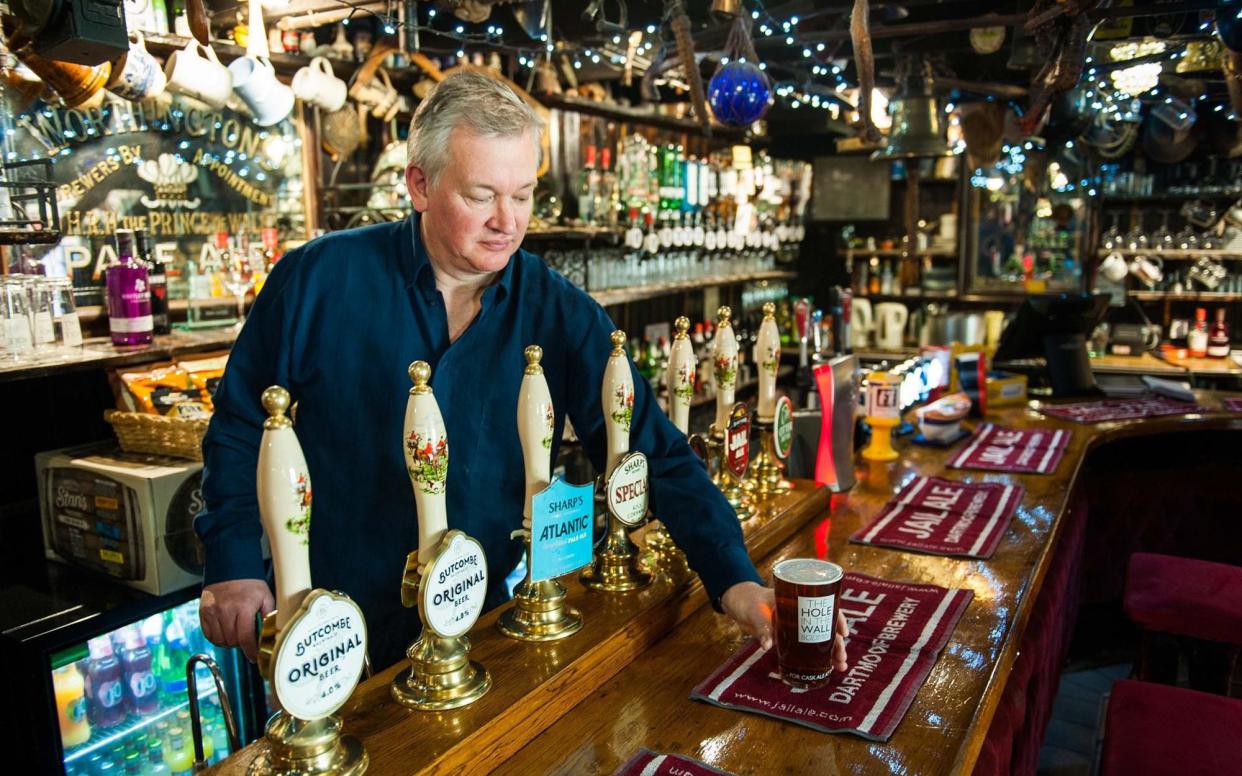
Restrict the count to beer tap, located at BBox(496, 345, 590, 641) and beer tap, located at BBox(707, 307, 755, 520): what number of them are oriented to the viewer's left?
0

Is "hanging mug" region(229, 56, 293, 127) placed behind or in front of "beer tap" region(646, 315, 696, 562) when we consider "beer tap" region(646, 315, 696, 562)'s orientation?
behind

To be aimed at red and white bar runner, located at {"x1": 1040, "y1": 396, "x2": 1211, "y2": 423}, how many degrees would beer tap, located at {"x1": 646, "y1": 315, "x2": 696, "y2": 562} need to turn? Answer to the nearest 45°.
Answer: approximately 90° to its left

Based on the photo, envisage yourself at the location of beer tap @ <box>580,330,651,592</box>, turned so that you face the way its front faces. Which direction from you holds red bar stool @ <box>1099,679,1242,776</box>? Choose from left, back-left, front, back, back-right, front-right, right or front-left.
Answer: front-left

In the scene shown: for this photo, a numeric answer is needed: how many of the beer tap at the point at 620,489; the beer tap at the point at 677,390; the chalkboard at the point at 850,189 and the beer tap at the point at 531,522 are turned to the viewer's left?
0

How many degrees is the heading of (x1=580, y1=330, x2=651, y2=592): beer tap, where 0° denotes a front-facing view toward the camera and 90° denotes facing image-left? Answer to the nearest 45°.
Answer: approximately 315°

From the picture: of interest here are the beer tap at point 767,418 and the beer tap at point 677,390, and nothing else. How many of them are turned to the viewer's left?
0

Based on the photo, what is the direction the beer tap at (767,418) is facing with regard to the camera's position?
facing the viewer and to the right of the viewer

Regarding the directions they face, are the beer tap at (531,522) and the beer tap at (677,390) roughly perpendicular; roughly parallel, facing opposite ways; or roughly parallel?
roughly parallel

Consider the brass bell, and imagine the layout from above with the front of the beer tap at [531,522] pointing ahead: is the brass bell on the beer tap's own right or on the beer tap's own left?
on the beer tap's own left

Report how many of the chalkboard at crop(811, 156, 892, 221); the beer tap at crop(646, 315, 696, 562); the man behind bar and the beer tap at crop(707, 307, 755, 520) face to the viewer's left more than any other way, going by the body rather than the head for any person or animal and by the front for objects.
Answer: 0

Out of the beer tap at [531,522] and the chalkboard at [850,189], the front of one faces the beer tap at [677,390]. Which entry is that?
the chalkboard

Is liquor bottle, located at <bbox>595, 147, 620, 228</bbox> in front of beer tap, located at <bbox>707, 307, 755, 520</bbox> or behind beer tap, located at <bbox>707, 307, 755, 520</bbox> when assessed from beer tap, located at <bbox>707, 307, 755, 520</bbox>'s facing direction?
behind

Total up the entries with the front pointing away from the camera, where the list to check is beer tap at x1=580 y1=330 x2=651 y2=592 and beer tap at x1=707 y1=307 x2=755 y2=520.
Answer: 0

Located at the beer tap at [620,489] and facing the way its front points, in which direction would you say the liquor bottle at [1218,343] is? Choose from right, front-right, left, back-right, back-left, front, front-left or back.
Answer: left
